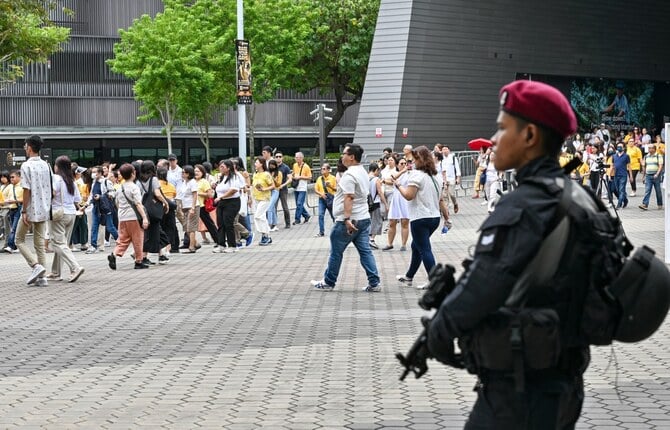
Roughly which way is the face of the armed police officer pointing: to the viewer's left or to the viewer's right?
to the viewer's left

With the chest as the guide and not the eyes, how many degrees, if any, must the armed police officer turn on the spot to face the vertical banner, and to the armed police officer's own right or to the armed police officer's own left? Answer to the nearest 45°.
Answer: approximately 90° to the armed police officer's own right

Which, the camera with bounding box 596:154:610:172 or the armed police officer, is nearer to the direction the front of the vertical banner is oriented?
the armed police officer

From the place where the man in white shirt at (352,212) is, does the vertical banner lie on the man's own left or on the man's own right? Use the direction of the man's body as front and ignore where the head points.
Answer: on the man's own right

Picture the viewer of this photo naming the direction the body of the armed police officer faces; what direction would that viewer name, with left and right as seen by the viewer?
facing to the left of the viewer

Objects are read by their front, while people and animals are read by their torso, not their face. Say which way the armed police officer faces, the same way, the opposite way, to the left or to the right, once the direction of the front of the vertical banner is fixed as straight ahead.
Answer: to the right

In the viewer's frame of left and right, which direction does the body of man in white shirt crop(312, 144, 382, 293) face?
facing to the left of the viewer
